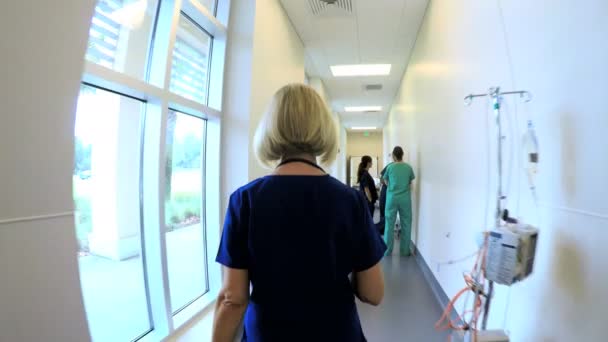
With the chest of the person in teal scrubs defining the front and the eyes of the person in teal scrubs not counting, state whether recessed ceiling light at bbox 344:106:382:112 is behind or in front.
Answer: in front

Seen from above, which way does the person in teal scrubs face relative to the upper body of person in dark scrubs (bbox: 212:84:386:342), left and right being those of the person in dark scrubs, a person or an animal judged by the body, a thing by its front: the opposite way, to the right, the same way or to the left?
the same way

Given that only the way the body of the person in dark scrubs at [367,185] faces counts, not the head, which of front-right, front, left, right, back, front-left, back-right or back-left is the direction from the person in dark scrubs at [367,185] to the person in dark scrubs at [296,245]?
right

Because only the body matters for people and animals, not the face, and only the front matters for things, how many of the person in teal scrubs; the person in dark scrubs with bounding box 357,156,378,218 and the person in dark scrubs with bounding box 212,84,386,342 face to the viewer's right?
1

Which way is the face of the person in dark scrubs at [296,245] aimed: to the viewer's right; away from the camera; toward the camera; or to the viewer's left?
away from the camera

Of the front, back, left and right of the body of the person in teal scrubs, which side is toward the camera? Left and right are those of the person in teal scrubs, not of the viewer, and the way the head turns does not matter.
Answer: back

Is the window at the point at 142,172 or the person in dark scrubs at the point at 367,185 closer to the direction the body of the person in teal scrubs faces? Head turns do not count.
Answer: the person in dark scrubs

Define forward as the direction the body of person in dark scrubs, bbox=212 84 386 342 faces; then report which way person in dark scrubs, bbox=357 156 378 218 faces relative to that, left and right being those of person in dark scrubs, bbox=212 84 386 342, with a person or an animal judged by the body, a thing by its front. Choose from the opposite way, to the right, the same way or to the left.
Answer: to the right

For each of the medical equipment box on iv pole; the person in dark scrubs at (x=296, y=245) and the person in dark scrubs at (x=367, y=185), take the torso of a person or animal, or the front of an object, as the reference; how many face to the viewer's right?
1

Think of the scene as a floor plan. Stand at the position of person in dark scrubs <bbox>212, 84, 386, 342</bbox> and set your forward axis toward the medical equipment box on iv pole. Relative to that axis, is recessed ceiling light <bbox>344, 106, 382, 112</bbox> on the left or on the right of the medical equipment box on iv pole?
left

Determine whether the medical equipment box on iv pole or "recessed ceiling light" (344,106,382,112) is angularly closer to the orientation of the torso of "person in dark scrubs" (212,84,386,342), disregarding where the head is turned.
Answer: the recessed ceiling light

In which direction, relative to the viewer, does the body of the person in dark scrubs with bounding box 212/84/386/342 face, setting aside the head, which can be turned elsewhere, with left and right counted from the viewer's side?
facing away from the viewer

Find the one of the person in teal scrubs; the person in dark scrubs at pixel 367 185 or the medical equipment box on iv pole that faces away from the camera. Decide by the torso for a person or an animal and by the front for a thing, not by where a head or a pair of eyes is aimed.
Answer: the person in teal scrubs

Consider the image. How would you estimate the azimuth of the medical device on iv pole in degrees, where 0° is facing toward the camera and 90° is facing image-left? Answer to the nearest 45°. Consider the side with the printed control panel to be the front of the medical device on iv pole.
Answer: approximately 45°
